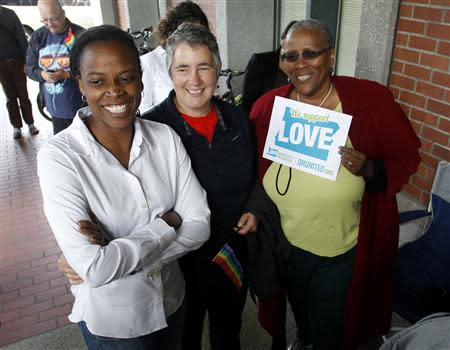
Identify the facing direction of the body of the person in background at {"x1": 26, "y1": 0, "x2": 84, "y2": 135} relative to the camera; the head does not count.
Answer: toward the camera

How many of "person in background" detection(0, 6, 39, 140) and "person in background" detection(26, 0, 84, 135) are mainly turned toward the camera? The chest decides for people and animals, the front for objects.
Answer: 2

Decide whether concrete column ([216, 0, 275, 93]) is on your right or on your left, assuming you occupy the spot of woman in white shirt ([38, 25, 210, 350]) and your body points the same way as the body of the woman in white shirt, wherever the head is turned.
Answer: on your left

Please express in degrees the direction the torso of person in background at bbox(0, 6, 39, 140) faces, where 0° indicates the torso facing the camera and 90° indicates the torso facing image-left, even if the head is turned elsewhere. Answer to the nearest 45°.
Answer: approximately 0°

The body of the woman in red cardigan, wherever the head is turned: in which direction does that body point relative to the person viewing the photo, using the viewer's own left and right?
facing the viewer and to the left of the viewer

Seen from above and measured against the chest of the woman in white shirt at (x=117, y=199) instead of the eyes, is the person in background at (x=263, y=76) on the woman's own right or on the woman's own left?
on the woman's own left

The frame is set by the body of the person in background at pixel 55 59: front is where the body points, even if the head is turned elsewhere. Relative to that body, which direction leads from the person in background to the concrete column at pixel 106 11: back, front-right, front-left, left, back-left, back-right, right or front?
back

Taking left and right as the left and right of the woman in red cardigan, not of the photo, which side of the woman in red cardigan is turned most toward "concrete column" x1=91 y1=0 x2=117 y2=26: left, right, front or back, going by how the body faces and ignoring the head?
right

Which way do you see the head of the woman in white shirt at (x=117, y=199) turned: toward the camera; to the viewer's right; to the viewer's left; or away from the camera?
toward the camera

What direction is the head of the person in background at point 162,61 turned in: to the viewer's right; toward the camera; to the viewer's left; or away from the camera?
away from the camera

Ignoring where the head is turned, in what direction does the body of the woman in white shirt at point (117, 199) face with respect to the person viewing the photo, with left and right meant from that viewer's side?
facing the viewer and to the right of the viewer

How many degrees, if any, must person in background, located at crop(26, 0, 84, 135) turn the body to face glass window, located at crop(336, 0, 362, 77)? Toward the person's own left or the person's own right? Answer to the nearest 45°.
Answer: approximately 90° to the person's own left

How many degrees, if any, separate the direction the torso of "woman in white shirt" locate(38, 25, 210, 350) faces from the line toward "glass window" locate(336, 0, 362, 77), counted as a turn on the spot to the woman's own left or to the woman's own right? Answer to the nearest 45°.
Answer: approximately 90° to the woman's own left
